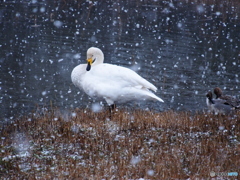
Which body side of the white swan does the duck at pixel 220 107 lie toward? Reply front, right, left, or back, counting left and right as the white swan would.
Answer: back

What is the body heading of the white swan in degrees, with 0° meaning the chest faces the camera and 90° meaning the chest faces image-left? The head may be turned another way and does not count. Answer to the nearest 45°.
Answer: approximately 90°
